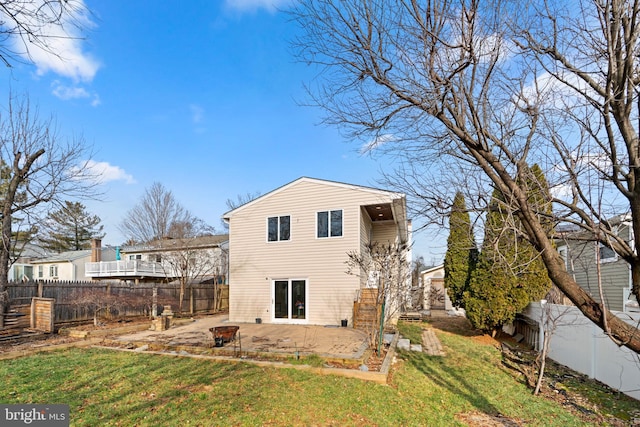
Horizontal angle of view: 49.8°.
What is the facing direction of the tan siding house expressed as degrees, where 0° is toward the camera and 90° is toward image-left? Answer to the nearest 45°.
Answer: approximately 180°

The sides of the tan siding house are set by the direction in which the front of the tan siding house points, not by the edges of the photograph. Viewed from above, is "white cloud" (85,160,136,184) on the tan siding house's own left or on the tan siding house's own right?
on the tan siding house's own left

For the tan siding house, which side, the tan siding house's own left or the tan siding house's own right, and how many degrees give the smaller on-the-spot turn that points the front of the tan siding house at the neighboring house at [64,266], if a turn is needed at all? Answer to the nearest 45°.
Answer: approximately 45° to the tan siding house's own left

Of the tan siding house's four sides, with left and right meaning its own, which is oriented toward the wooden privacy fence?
left

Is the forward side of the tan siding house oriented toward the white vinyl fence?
no
